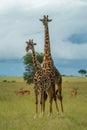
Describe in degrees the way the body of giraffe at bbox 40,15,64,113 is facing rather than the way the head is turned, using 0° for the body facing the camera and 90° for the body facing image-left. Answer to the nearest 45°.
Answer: approximately 45°
